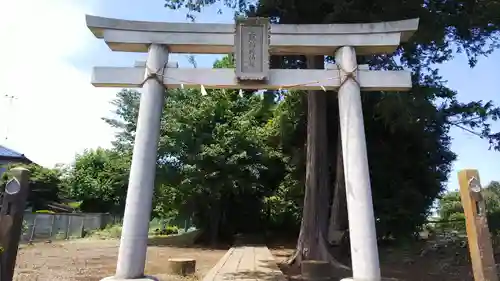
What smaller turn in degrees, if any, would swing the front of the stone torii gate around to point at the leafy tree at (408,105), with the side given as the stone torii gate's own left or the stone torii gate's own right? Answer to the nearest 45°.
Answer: approximately 135° to the stone torii gate's own left

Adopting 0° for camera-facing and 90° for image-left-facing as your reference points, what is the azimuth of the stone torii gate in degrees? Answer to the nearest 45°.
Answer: approximately 0°

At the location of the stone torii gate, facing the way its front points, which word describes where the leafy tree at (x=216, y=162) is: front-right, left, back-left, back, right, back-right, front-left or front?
back

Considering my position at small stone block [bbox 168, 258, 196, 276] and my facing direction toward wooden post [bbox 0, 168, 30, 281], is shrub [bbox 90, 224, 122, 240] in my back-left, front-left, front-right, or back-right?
back-right

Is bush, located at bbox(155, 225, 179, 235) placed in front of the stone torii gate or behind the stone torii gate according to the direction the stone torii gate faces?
behind

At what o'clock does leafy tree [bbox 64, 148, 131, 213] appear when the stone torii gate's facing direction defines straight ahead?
The leafy tree is roughly at 5 o'clock from the stone torii gate.

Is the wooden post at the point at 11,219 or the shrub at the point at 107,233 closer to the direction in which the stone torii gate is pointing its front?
the wooden post

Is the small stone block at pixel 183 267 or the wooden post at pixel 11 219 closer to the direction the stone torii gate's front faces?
the wooden post

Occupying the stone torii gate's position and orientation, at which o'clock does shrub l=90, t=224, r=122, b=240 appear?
The shrub is roughly at 5 o'clock from the stone torii gate.
